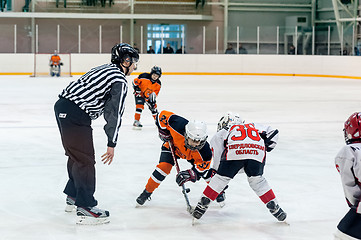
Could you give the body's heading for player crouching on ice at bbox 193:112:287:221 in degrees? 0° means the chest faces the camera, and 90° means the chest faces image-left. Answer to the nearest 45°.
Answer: approximately 180°

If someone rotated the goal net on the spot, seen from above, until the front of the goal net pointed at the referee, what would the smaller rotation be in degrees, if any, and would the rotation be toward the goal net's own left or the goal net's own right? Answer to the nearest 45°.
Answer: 0° — it already faces them

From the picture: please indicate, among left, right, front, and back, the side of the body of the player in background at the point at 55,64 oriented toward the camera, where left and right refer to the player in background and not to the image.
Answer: front

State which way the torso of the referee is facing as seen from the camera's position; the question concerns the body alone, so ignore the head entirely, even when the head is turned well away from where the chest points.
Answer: to the viewer's right

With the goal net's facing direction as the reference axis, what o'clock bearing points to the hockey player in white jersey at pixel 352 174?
The hockey player in white jersey is roughly at 12 o'clock from the goal net.

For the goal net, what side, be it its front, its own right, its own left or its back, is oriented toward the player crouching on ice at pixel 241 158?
front

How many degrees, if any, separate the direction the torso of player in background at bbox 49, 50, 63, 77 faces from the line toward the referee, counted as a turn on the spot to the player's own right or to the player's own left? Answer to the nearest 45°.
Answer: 0° — they already face them

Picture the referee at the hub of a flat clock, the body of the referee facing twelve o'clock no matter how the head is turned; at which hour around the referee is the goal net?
The goal net is roughly at 9 o'clock from the referee.

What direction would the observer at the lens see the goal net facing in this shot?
facing the viewer

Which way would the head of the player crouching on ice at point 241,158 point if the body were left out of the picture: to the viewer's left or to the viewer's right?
to the viewer's left

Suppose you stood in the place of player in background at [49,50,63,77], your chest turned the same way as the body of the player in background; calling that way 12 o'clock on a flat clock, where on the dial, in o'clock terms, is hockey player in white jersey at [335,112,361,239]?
The hockey player in white jersey is roughly at 12 o'clock from the player in background.

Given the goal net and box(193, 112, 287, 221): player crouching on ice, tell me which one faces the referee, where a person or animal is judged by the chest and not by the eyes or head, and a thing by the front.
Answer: the goal net

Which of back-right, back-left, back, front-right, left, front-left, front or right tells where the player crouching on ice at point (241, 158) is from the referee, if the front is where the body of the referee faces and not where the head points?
front

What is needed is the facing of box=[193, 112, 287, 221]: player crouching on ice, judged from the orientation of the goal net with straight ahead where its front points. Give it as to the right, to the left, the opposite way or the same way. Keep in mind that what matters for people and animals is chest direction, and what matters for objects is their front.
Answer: the opposite way

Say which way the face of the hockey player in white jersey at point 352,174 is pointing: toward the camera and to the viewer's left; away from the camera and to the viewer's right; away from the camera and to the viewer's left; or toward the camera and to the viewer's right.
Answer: away from the camera and to the viewer's left
